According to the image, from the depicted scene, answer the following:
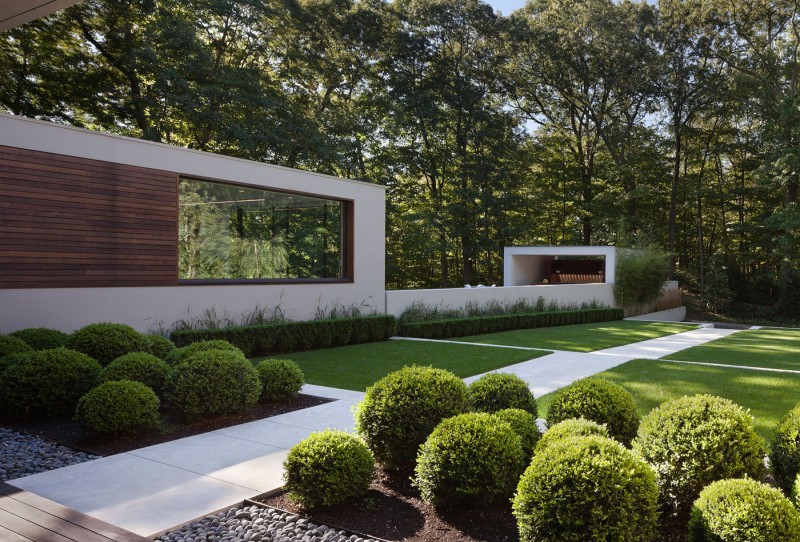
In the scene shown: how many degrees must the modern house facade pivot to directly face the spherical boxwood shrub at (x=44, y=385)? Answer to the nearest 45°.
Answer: approximately 45° to its right

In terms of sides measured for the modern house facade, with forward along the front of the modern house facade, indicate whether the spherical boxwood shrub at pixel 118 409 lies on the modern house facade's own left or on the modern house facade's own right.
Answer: on the modern house facade's own right

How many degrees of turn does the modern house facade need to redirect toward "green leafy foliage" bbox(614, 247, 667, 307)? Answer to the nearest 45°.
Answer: approximately 90° to its left

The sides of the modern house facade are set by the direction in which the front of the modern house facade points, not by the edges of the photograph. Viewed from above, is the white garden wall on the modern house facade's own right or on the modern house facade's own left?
on the modern house facade's own left

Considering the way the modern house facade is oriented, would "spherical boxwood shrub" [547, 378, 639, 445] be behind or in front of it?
in front

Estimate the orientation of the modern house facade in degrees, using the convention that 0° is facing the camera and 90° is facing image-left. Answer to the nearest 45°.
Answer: approximately 315°

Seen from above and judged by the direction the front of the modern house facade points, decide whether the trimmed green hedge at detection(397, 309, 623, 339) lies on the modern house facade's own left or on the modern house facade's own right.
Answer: on the modern house facade's own left

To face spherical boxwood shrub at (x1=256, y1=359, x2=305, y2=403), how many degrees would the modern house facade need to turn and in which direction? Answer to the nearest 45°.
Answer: approximately 45° to its right

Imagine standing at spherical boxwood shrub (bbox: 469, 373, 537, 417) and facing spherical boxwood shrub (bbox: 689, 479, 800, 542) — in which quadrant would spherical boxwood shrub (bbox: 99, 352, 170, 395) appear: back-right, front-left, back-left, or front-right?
back-right

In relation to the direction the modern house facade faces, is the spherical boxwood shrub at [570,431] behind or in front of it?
in front

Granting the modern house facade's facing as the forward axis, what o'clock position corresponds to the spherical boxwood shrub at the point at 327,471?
The spherical boxwood shrub is roughly at 1 o'clock from the modern house facade.

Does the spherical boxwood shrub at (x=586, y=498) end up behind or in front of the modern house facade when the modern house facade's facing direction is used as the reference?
in front
